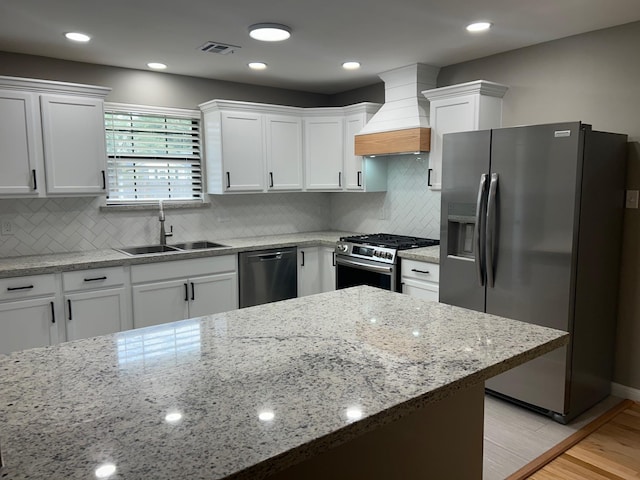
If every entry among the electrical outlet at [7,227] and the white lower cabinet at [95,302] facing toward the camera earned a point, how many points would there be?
2

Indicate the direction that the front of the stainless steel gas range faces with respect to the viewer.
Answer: facing the viewer and to the left of the viewer

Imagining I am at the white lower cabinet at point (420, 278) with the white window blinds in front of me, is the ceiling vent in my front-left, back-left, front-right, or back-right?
front-left

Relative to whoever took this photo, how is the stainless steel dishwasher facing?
facing the viewer and to the right of the viewer

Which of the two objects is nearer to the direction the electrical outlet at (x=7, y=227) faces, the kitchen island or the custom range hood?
the kitchen island

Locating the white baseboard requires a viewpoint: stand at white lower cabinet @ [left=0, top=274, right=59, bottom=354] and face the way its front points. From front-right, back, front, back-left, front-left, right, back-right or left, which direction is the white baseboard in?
front-left

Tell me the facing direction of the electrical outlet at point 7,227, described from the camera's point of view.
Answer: facing the viewer

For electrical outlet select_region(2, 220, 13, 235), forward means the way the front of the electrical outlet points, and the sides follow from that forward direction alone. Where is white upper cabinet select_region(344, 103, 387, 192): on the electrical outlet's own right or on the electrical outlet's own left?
on the electrical outlet's own left

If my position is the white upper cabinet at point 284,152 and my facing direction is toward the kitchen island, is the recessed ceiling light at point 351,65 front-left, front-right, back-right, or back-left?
front-left

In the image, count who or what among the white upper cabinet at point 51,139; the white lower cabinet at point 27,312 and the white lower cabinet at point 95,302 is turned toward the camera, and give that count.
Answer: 3

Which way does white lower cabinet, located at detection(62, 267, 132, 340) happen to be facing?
toward the camera

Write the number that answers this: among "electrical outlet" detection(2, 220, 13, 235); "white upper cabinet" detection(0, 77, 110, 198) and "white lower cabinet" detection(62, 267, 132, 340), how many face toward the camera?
3

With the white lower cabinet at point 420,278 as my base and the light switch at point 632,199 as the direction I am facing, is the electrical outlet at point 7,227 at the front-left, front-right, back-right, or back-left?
back-right

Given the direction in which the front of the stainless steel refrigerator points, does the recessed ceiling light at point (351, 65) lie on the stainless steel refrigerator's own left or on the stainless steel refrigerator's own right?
on the stainless steel refrigerator's own right

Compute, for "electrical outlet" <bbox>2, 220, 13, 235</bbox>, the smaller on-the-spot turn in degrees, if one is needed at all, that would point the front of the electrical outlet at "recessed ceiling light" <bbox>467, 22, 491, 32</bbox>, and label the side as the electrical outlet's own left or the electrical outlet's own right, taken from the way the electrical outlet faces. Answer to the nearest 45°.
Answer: approximately 45° to the electrical outlet's own left

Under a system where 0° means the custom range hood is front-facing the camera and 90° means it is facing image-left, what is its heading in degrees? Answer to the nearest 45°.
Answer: approximately 45°

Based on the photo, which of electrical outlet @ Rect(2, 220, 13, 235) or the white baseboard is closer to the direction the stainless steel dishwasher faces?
the white baseboard

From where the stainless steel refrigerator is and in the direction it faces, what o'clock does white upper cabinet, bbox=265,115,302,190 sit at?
The white upper cabinet is roughly at 2 o'clock from the stainless steel refrigerator.
